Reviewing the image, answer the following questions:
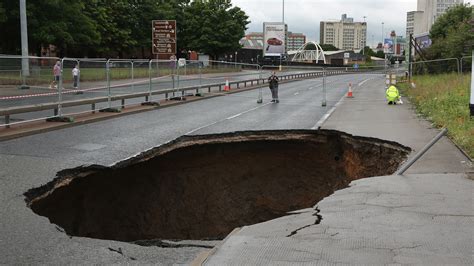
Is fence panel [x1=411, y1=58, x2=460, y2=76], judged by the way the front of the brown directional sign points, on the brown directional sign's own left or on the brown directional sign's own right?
on the brown directional sign's own left

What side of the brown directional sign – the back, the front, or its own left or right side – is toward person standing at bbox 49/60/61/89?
front

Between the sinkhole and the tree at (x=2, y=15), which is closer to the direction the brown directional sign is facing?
the sinkhole

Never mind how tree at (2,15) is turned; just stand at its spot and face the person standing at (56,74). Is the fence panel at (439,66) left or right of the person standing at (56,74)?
left

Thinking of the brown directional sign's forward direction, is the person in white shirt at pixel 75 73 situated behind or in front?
in front

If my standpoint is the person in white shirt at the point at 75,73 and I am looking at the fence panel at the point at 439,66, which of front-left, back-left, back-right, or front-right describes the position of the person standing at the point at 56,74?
back-right

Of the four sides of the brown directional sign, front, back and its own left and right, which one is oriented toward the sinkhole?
front

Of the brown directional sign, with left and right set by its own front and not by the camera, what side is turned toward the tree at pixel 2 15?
right

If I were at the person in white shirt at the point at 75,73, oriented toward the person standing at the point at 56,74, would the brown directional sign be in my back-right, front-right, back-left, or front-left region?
back-right

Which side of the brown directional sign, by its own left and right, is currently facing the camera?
front
